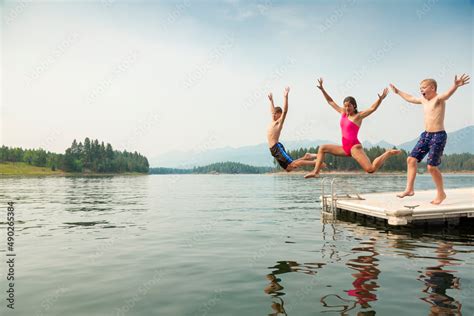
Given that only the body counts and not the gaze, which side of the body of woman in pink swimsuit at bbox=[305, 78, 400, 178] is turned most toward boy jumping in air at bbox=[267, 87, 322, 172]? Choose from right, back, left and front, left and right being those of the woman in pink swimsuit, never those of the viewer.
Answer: right

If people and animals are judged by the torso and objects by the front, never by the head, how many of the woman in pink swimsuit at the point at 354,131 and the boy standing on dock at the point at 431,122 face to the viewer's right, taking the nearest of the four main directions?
0

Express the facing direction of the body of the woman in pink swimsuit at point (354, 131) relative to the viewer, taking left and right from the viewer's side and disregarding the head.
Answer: facing the viewer and to the left of the viewer

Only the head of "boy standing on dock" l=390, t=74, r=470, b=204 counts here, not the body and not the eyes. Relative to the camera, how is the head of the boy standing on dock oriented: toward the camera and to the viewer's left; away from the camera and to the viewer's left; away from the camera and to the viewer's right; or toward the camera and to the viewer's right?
toward the camera and to the viewer's left

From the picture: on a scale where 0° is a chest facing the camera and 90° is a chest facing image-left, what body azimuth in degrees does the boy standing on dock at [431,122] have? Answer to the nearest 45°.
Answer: approximately 45°
